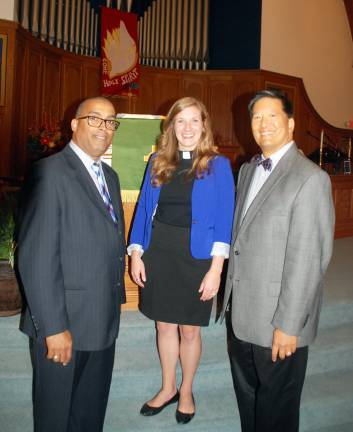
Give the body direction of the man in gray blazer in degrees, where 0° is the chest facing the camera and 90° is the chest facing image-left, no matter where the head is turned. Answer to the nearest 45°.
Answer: approximately 45°

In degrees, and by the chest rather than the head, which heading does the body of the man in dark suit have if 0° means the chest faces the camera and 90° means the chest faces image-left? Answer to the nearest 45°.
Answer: approximately 315°

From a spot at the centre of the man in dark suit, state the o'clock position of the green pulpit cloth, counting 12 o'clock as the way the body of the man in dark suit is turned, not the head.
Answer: The green pulpit cloth is roughly at 8 o'clock from the man in dark suit.

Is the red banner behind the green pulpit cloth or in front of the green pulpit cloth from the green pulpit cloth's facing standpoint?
behind

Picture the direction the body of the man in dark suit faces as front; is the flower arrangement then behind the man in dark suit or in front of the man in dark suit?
behind

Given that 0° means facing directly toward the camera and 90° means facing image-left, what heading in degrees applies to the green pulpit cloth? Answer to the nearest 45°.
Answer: approximately 0°
